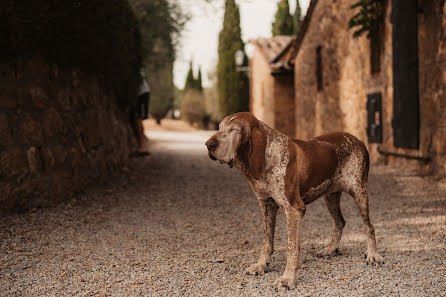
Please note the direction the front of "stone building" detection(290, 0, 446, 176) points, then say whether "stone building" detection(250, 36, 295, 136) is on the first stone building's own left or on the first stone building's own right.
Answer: on the first stone building's own right

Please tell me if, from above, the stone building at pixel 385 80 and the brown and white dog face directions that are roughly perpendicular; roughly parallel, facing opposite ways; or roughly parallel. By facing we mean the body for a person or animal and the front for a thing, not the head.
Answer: roughly parallel

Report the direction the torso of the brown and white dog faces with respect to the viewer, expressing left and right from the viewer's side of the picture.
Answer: facing the viewer and to the left of the viewer

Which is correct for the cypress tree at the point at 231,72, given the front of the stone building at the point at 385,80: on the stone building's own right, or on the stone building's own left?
on the stone building's own right

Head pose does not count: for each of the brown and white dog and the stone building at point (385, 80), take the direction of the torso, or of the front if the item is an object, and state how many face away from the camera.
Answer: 0

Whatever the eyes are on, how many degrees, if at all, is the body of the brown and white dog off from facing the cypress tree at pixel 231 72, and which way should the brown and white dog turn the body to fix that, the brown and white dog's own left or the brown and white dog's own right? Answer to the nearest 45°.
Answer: approximately 135° to the brown and white dog's own right

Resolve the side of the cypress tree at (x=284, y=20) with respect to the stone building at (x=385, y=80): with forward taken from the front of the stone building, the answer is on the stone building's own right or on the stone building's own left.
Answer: on the stone building's own right

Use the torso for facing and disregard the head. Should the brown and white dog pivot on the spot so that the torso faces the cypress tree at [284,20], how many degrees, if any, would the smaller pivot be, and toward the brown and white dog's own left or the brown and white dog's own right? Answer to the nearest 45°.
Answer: approximately 135° to the brown and white dog's own right

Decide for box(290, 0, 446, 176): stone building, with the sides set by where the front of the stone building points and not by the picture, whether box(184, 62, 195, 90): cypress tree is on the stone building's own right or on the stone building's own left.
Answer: on the stone building's own right
